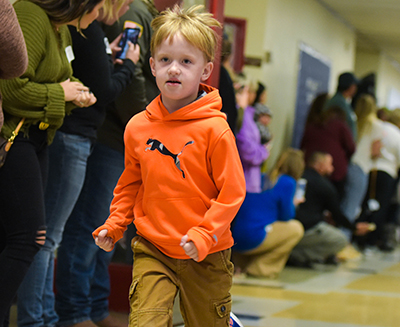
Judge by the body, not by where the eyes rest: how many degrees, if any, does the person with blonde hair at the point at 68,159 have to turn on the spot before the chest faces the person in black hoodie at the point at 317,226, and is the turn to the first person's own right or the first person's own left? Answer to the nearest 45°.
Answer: approximately 45° to the first person's own left

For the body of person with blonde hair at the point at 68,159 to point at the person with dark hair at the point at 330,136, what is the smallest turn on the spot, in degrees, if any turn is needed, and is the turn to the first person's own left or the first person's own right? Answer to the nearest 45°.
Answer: approximately 45° to the first person's own left

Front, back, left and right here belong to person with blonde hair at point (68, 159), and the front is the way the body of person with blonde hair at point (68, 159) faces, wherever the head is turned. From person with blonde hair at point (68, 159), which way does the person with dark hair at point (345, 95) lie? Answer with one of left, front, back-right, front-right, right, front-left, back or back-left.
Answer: front-left

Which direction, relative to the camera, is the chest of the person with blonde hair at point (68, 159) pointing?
to the viewer's right
